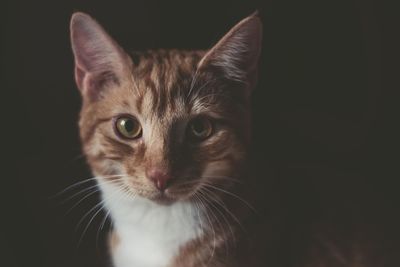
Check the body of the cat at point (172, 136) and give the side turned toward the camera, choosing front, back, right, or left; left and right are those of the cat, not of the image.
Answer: front
